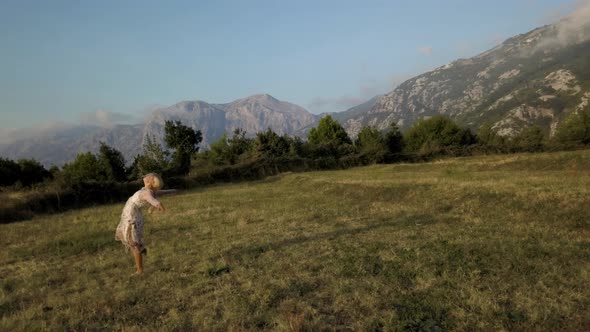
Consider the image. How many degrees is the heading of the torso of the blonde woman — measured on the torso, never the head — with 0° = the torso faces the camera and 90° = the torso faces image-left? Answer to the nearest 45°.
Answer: approximately 270°
